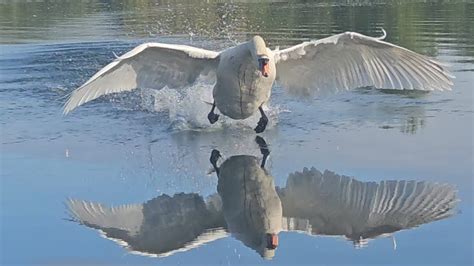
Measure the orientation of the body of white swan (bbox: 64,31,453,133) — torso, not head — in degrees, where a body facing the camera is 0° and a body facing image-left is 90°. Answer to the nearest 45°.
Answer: approximately 0°
